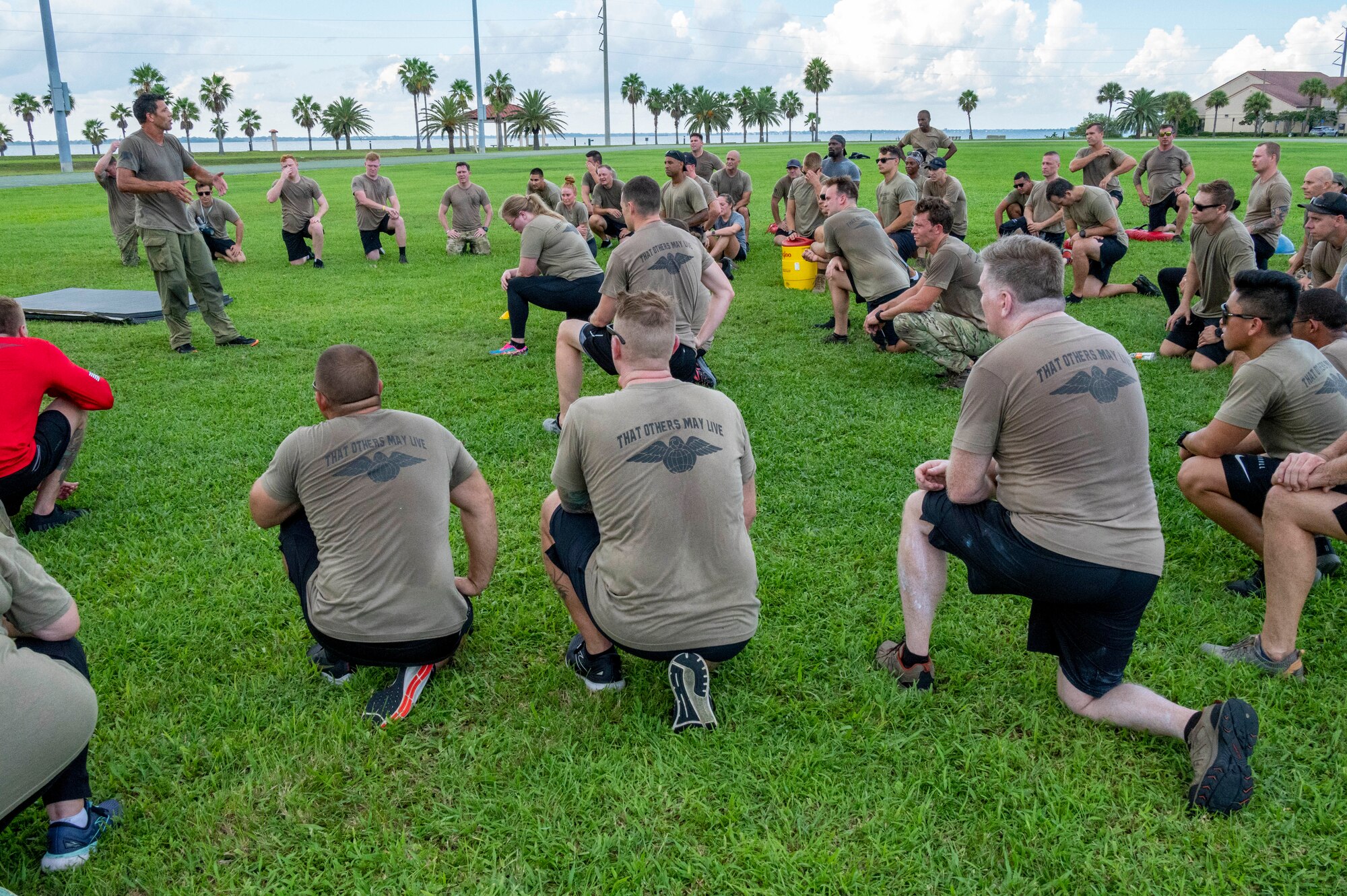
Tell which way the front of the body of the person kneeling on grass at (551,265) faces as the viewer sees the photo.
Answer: to the viewer's left

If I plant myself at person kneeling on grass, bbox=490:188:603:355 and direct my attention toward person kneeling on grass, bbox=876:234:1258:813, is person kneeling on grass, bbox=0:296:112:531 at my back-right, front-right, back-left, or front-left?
front-right

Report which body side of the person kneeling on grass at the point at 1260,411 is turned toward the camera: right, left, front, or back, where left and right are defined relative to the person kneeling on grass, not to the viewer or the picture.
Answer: left

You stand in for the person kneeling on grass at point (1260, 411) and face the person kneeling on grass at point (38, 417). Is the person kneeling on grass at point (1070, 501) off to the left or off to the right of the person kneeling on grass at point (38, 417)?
left

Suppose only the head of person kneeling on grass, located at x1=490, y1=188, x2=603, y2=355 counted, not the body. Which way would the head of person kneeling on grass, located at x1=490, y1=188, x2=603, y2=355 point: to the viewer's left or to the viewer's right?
to the viewer's left

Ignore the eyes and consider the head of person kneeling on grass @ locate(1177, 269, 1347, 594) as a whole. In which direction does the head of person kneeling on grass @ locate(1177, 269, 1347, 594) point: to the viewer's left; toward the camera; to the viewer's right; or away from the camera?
to the viewer's left

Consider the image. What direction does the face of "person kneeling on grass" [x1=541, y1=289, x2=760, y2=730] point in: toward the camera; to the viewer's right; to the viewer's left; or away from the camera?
away from the camera

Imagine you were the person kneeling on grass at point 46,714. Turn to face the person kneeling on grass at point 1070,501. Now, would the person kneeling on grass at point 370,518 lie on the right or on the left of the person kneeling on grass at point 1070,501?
left

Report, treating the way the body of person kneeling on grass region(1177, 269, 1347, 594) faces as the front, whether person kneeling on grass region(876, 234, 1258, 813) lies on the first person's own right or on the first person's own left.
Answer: on the first person's own left

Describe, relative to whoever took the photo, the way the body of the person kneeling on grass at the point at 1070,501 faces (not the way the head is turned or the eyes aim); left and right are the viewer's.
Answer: facing away from the viewer and to the left of the viewer

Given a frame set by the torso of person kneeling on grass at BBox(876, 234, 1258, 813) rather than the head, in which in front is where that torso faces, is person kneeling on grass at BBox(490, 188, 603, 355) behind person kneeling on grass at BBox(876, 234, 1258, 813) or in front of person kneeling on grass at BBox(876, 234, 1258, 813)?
in front

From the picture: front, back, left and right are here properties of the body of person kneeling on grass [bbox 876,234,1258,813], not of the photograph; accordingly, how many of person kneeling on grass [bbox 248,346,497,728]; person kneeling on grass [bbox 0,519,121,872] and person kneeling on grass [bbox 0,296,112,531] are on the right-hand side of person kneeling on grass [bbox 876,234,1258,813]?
0
